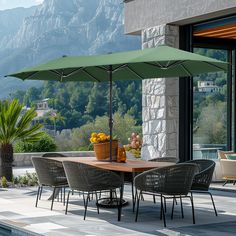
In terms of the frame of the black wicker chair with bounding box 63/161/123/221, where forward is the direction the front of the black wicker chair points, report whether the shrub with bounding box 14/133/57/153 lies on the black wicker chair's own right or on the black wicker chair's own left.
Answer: on the black wicker chair's own left

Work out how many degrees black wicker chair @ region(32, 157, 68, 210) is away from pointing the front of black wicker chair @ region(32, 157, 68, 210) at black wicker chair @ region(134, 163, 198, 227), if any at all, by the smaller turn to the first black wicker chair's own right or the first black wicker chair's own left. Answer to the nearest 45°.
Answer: approximately 90° to the first black wicker chair's own right

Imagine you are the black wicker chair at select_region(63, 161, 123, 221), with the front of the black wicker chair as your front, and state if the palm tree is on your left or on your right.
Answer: on your left

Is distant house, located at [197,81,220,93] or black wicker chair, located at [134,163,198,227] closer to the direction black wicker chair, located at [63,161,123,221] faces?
the distant house

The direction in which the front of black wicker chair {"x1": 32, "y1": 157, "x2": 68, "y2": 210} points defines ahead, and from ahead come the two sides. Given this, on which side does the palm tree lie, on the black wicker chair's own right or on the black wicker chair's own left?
on the black wicker chair's own left

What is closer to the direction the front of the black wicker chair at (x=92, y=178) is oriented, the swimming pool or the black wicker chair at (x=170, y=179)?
the black wicker chair

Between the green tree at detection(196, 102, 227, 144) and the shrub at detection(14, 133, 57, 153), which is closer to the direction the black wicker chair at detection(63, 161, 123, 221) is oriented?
the green tree

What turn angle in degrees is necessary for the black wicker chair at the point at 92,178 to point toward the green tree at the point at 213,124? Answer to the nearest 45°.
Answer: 0° — it already faces it

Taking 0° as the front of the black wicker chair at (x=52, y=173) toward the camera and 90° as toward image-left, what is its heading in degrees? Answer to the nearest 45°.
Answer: approximately 225°

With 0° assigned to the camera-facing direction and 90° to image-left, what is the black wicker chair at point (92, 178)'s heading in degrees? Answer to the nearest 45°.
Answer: approximately 225°
